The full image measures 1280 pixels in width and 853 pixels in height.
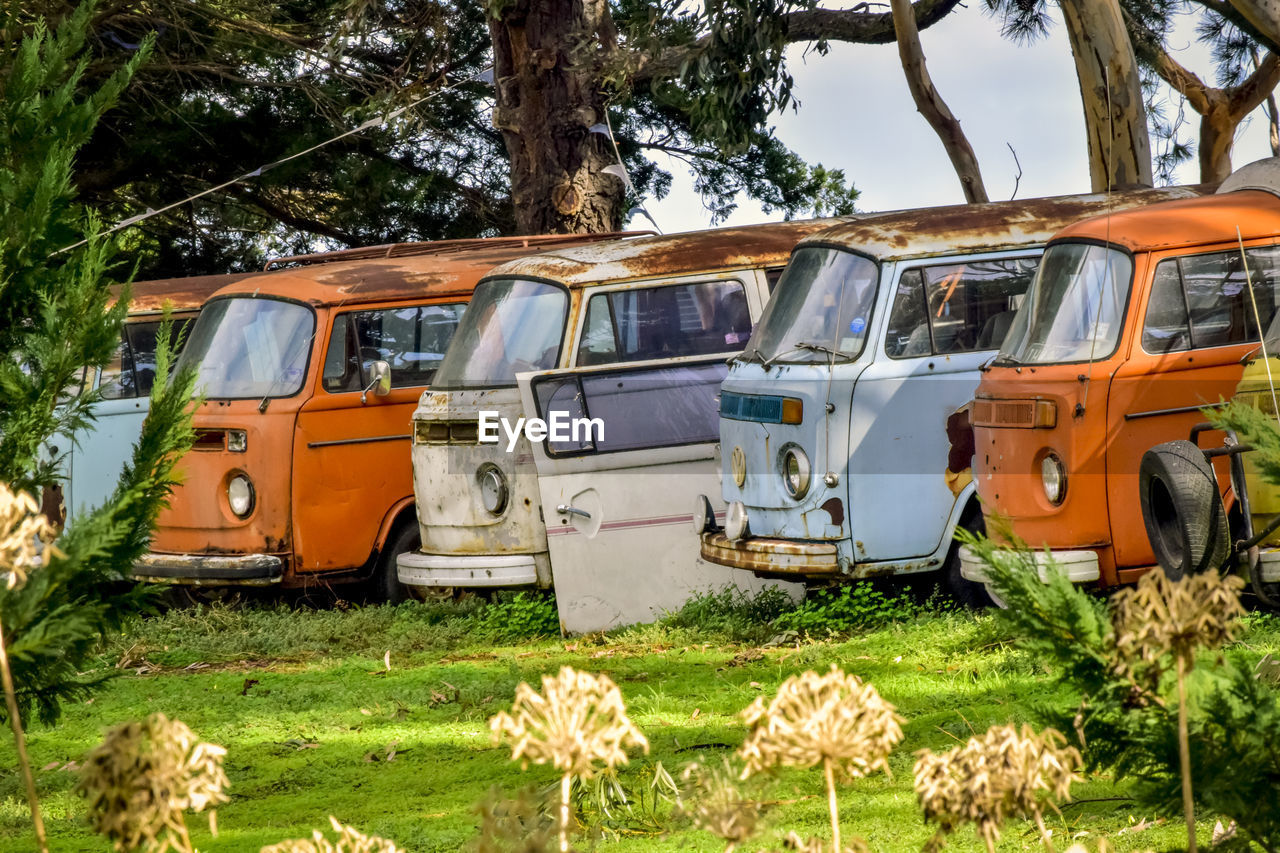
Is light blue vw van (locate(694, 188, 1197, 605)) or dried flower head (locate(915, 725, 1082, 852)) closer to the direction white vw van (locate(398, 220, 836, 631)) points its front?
the dried flower head

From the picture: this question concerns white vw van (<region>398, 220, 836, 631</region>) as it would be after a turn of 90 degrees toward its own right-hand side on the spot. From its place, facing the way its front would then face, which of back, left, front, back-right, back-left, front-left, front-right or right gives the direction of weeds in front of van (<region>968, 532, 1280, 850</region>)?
back-left

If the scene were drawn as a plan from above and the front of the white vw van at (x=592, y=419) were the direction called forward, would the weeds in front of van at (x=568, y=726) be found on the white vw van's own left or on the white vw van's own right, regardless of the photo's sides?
on the white vw van's own left

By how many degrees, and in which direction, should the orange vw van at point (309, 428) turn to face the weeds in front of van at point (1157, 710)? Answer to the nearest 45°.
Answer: approximately 45° to its left

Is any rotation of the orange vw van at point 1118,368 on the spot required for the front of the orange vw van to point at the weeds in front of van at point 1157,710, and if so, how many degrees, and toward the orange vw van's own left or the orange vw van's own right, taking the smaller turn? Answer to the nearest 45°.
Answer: approximately 45° to the orange vw van's own left

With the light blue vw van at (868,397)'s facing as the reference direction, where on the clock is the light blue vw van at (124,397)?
the light blue vw van at (124,397) is roughly at 2 o'clock from the light blue vw van at (868,397).

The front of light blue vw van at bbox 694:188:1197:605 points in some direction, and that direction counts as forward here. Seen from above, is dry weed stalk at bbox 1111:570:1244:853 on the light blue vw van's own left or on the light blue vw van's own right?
on the light blue vw van's own left

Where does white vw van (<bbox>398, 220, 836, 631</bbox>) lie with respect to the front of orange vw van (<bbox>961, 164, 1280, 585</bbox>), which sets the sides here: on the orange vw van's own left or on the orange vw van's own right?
on the orange vw van's own right

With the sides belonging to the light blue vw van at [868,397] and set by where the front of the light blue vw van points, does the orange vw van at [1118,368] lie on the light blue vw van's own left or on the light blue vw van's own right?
on the light blue vw van's own left

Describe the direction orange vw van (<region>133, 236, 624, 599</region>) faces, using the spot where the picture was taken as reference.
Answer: facing the viewer and to the left of the viewer

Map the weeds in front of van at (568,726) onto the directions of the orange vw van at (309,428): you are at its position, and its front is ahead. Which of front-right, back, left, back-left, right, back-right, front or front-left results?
front-left

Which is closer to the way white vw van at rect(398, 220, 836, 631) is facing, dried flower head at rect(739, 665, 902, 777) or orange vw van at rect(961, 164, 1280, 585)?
the dried flower head
